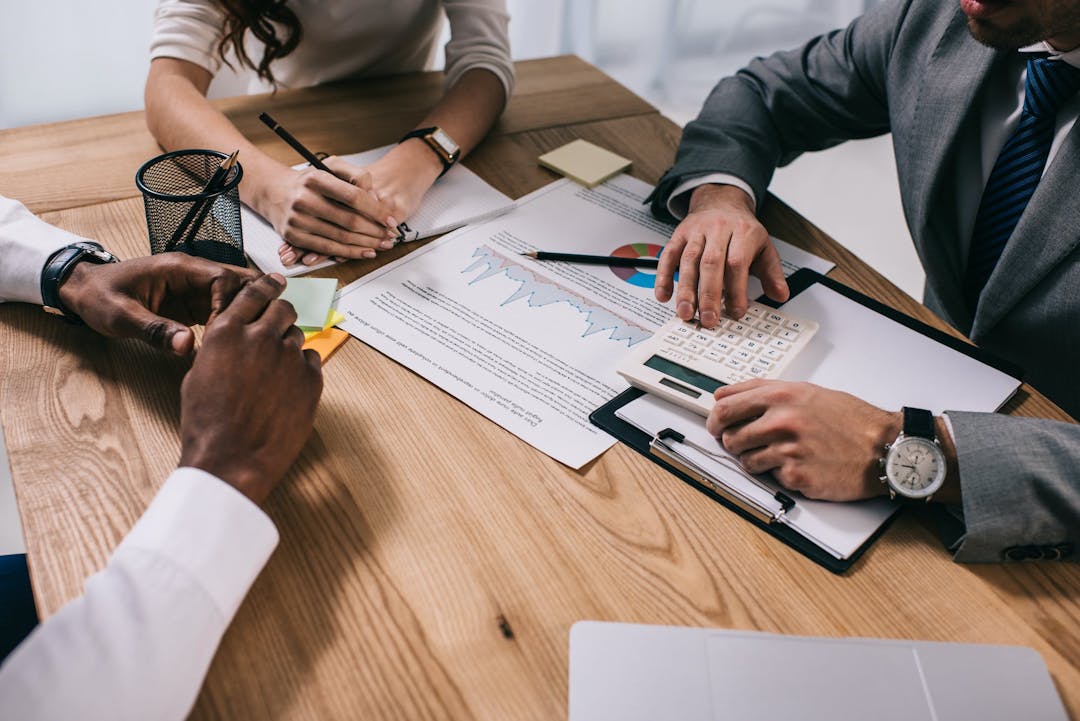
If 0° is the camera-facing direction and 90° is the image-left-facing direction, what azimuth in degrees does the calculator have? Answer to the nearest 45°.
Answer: approximately 225°
